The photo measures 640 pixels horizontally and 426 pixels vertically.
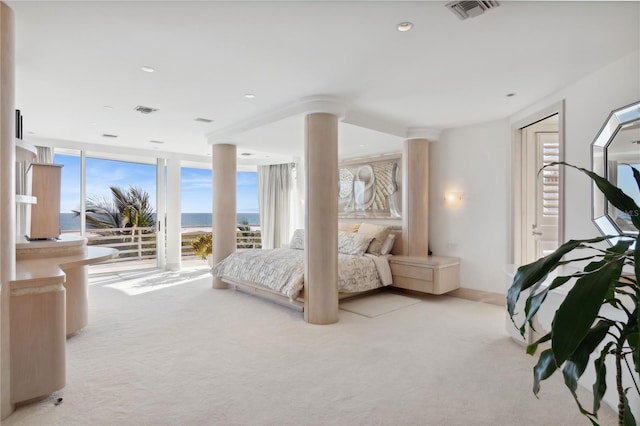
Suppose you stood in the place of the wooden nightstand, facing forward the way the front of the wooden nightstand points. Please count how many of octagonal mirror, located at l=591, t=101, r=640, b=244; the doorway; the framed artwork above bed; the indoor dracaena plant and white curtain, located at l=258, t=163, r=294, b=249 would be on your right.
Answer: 2

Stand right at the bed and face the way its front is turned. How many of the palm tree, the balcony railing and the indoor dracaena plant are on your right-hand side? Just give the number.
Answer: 2

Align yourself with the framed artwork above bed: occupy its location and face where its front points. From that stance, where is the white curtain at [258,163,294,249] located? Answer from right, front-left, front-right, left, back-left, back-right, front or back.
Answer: right

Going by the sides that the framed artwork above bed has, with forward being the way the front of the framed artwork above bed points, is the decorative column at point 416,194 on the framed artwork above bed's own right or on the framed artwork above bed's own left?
on the framed artwork above bed's own left

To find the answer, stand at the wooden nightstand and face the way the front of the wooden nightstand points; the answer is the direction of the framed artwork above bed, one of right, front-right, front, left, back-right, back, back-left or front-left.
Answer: right

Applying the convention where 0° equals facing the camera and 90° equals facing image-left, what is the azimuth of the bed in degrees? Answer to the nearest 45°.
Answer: approximately 45°

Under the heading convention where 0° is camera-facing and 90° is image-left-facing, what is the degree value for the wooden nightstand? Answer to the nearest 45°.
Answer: approximately 45°

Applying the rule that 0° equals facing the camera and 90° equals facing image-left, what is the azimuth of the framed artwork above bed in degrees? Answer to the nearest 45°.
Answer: approximately 45°

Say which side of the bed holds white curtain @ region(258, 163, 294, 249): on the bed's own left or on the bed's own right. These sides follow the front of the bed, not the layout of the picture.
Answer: on the bed's own right

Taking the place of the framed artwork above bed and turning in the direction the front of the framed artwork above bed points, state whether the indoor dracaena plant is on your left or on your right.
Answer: on your left
